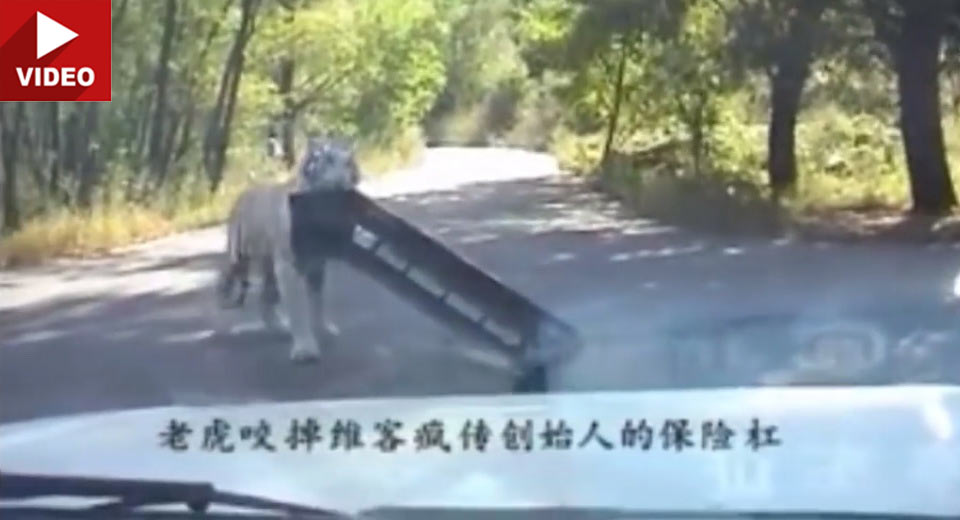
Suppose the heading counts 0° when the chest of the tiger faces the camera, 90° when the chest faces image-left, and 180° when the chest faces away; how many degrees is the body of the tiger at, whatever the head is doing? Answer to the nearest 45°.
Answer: approximately 315°

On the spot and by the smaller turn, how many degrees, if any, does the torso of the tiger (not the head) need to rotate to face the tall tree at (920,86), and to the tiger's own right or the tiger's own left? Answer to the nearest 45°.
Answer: approximately 45° to the tiger's own left
